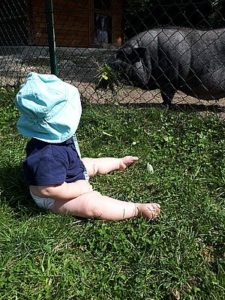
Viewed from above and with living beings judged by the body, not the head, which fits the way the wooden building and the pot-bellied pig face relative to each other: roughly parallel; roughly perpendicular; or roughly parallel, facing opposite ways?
roughly perpendicular

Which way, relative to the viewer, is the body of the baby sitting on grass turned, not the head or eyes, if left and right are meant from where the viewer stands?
facing to the right of the viewer

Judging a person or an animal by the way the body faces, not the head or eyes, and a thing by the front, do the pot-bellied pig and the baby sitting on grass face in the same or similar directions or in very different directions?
very different directions

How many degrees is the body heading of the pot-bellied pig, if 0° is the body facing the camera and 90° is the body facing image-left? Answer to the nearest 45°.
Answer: approximately 90°

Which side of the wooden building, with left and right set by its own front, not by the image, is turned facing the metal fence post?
front

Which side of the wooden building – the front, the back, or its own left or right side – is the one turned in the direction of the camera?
front

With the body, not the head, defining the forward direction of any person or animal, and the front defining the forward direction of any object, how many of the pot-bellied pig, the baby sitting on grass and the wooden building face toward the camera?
1

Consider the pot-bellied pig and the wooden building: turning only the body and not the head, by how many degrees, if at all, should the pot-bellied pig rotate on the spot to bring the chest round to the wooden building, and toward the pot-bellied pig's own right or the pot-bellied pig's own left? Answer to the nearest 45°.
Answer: approximately 90° to the pot-bellied pig's own right

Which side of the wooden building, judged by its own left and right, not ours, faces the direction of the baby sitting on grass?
front

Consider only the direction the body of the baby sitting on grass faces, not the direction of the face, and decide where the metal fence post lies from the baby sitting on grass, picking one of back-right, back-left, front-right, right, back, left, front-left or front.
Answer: left

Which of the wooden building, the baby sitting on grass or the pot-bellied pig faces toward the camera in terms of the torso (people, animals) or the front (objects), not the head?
the wooden building

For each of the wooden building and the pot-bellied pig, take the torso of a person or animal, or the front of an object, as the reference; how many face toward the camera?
1
